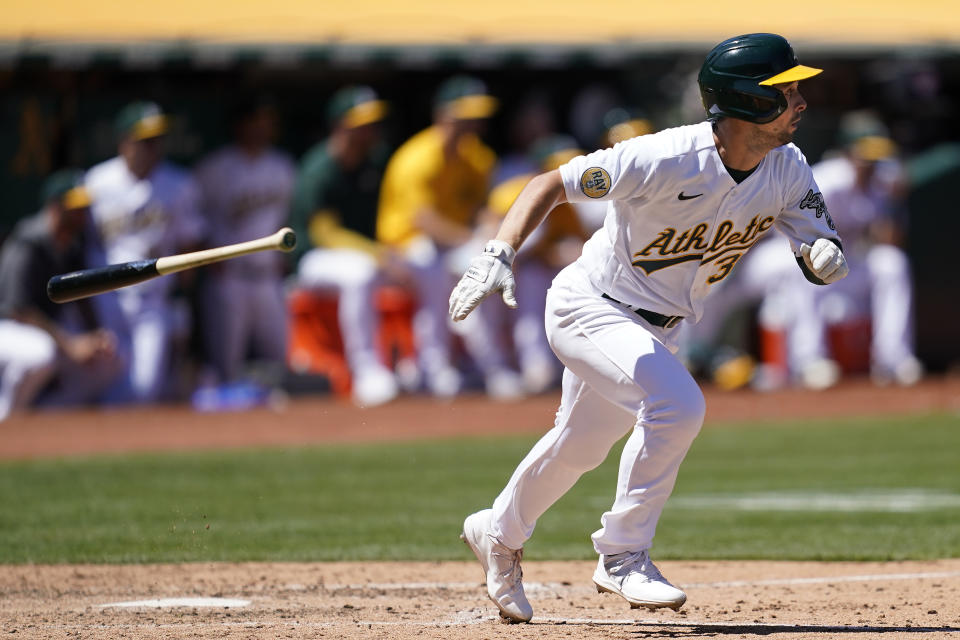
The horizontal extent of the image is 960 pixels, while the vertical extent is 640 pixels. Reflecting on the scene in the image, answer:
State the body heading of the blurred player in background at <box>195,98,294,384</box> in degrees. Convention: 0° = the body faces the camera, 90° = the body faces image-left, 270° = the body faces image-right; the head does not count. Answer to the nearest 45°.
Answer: approximately 0°

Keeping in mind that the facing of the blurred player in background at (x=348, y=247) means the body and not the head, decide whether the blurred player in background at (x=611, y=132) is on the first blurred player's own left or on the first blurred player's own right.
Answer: on the first blurred player's own left

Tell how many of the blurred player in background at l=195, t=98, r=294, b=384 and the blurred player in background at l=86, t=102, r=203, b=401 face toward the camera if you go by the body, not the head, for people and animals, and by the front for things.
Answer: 2

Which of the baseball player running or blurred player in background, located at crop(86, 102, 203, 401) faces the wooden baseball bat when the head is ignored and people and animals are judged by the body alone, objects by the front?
the blurred player in background

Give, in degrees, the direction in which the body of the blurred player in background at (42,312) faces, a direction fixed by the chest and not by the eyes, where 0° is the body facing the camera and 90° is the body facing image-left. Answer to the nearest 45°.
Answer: approximately 315°

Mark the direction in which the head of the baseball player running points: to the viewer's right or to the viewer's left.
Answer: to the viewer's right

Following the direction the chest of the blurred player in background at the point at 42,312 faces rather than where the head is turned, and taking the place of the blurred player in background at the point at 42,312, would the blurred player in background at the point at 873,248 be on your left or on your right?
on your left

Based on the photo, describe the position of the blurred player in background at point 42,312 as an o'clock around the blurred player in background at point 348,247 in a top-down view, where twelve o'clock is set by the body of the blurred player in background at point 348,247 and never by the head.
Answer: the blurred player in background at point 42,312 is roughly at 4 o'clock from the blurred player in background at point 348,247.

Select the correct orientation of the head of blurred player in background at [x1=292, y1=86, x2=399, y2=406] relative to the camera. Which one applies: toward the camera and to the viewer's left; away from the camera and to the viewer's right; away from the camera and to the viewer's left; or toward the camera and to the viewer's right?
toward the camera and to the viewer's right

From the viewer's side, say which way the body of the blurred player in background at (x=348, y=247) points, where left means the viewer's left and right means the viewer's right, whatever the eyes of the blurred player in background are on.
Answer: facing the viewer and to the right of the viewer

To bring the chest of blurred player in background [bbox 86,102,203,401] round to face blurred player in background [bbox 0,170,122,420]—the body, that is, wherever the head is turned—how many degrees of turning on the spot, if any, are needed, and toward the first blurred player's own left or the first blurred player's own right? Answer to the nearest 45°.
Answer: approximately 45° to the first blurred player's own right

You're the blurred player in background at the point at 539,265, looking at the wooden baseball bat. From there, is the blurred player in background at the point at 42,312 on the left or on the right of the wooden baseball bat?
right

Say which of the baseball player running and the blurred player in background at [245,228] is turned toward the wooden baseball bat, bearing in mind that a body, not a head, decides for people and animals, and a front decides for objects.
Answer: the blurred player in background
